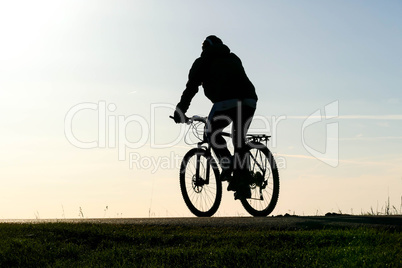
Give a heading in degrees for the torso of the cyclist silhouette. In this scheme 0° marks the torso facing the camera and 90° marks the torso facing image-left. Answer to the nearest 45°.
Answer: approximately 135°
